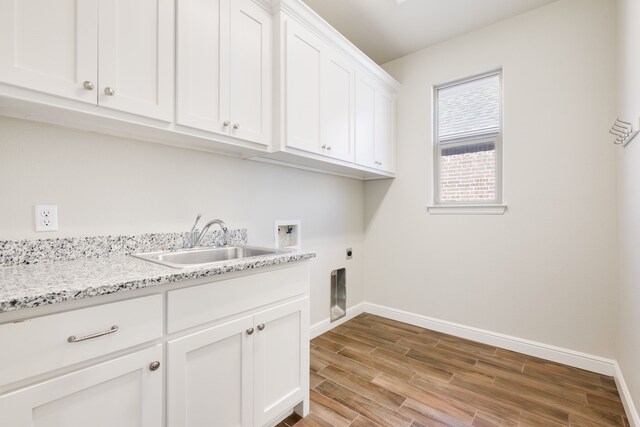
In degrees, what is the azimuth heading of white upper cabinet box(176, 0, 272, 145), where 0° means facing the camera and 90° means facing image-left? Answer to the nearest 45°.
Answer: approximately 315°

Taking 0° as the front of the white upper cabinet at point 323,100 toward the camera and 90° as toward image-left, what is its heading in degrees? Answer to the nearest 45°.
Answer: approximately 315°

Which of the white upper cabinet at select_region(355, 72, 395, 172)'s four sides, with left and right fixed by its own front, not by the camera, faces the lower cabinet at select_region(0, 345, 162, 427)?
right

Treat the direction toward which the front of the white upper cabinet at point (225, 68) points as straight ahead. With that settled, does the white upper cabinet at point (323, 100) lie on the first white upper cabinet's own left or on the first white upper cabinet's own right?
on the first white upper cabinet's own left
